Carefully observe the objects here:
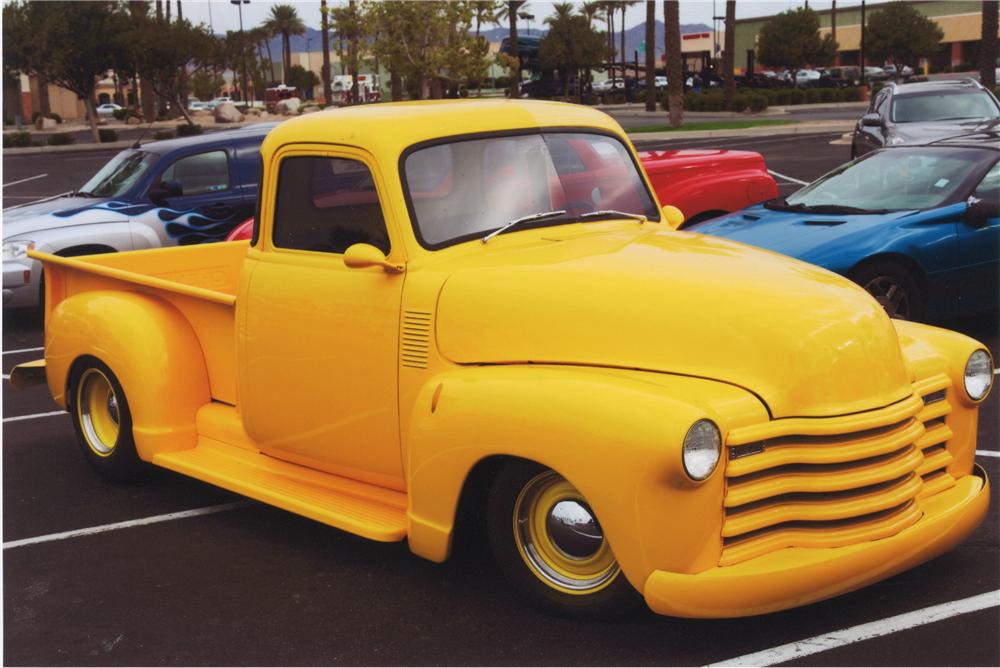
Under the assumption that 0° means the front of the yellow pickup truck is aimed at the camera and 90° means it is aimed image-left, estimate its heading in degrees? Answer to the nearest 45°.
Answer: approximately 315°

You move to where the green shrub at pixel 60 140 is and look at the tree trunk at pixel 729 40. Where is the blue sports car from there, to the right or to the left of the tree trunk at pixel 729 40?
right

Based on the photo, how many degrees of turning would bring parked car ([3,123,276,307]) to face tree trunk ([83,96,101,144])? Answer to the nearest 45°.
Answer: approximately 135° to its right

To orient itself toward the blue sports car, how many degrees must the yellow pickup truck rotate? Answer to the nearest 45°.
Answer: approximately 90° to its left

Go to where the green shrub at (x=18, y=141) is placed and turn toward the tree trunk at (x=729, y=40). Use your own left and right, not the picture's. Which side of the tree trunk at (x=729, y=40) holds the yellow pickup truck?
right

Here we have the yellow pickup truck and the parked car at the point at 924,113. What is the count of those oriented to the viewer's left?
0

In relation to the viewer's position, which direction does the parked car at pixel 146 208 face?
facing the viewer and to the left of the viewer

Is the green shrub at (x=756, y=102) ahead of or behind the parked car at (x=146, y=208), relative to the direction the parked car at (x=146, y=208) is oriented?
behind

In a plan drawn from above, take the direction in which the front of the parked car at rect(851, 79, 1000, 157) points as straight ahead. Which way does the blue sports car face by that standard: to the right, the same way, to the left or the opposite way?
to the right

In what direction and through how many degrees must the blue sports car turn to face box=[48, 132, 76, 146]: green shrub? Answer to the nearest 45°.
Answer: approximately 90° to its right

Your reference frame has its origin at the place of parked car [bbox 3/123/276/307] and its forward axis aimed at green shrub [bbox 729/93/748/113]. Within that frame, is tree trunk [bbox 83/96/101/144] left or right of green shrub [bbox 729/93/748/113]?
left

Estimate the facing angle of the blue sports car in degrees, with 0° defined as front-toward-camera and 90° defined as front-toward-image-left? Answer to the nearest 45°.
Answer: approximately 45°
